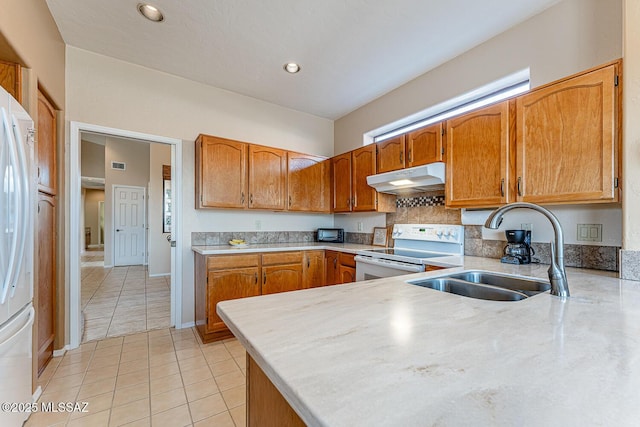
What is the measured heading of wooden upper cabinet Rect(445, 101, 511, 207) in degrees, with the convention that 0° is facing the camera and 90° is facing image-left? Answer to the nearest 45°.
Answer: approximately 45°

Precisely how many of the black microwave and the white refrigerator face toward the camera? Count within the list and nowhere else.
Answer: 1

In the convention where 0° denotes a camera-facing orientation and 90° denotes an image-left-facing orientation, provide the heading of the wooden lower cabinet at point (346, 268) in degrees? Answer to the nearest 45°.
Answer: approximately 45°

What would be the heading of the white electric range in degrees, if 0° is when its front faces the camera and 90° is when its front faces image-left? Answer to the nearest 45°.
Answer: approximately 45°

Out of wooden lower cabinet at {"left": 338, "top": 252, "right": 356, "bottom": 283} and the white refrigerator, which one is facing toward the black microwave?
the white refrigerator

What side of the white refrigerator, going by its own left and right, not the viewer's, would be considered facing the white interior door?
left
